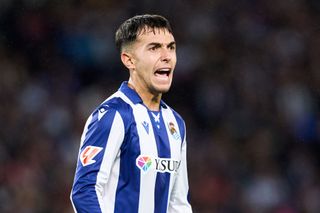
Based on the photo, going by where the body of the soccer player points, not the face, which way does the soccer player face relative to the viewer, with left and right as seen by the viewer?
facing the viewer and to the right of the viewer

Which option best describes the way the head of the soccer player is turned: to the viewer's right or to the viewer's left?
to the viewer's right
